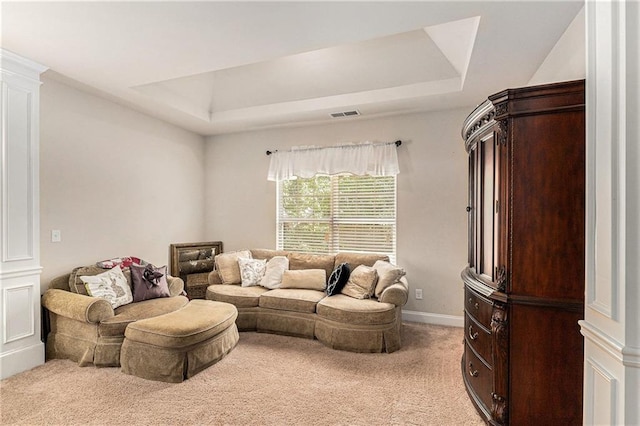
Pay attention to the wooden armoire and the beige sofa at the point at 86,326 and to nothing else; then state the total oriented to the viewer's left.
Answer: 1

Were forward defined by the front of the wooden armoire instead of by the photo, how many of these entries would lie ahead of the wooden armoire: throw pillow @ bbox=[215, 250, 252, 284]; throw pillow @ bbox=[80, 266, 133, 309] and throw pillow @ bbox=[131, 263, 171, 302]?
3

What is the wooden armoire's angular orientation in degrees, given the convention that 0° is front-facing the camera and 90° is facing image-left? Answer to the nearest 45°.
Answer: approximately 90°

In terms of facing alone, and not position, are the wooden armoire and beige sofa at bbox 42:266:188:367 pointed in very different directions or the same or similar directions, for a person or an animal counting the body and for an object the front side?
very different directions

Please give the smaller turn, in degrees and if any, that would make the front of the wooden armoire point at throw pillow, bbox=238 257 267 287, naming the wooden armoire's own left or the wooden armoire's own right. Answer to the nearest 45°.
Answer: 0° — it already faces it

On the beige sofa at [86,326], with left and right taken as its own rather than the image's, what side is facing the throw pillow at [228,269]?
left

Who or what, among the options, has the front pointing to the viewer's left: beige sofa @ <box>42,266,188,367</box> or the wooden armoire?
the wooden armoire

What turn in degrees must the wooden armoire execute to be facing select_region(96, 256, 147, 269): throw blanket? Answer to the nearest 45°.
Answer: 0° — it already faces it

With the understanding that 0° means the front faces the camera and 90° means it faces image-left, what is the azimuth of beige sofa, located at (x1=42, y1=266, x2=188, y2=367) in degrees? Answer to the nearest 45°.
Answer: approximately 315°

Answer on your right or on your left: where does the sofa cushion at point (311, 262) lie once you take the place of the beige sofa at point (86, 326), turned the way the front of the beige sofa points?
on your left

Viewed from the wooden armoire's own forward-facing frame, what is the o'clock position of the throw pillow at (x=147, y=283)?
The throw pillow is roughly at 12 o'clock from the wooden armoire.

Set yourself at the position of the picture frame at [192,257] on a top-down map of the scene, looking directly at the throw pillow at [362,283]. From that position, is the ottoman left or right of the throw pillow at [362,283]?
right
